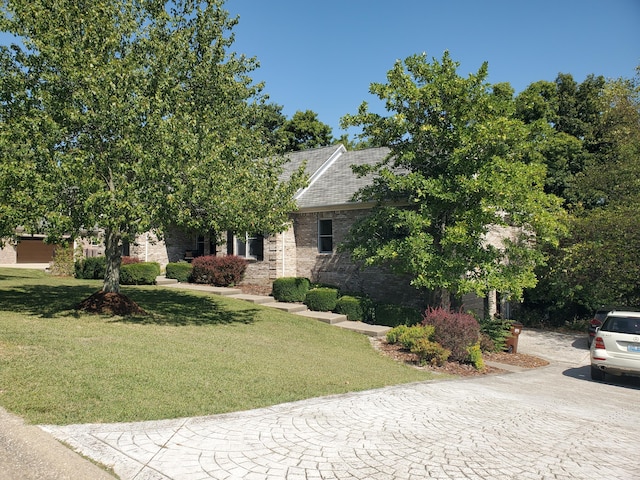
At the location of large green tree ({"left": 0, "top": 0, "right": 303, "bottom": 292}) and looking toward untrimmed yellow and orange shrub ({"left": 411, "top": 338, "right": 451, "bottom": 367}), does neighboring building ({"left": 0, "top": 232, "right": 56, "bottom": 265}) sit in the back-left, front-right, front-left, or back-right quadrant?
back-left

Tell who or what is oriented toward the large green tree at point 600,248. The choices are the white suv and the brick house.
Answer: the white suv

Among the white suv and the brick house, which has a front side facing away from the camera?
the white suv

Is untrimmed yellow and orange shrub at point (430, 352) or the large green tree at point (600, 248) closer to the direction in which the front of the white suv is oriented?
the large green tree

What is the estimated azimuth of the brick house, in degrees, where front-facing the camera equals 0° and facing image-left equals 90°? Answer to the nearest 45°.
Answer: approximately 45°

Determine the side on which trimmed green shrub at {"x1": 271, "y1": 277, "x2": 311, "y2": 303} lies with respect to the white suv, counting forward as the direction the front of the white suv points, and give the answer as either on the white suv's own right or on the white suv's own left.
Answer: on the white suv's own left

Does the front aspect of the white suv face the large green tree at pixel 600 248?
yes

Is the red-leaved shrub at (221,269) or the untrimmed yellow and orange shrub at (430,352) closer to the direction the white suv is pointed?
the red-leaved shrub

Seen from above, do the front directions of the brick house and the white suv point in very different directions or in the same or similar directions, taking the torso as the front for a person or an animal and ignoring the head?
very different directions

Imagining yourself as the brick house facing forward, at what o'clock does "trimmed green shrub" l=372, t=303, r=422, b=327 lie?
The trimmed green shrub is roughly at 10 o'clock from the brick house.

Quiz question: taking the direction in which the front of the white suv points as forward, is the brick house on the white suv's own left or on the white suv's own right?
on the white suv's own left

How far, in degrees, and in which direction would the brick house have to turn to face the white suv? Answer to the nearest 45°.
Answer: approximately 90° to its left

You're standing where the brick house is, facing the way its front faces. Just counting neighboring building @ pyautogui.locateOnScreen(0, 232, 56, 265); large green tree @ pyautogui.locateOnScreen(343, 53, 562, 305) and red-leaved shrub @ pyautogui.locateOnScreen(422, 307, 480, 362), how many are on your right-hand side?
1

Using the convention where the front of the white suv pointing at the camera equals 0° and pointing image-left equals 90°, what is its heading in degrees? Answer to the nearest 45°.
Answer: approximately 180°

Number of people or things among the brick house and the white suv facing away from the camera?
1
